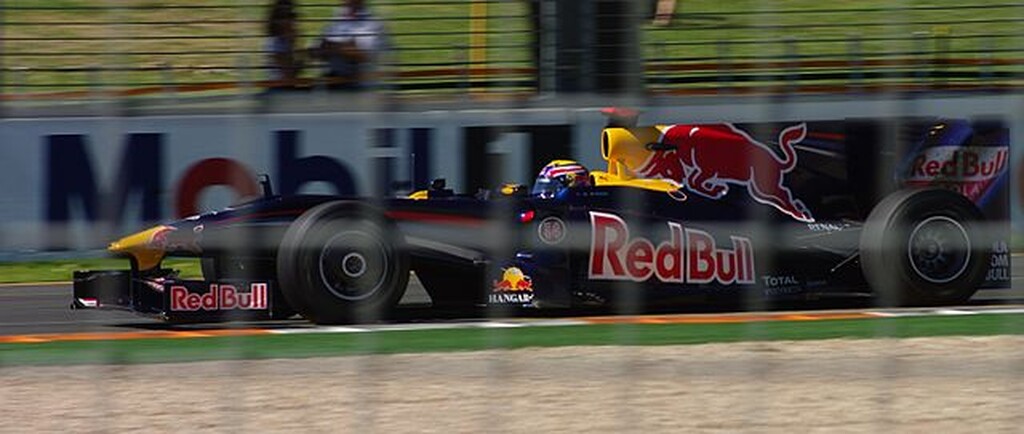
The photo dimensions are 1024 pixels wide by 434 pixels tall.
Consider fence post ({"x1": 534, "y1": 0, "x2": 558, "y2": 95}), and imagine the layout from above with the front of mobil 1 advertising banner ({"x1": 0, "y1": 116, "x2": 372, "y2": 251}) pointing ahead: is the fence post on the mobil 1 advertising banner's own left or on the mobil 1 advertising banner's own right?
on the mobil 1 advertising banner's own left

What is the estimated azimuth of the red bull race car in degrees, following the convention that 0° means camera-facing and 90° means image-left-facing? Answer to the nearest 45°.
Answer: approximately 90°

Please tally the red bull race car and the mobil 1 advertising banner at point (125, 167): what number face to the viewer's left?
1

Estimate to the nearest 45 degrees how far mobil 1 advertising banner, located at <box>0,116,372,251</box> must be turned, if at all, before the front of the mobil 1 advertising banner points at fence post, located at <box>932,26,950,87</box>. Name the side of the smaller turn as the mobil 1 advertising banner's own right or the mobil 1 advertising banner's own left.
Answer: approximately 90° to the mobil 1 advertising banner's own left

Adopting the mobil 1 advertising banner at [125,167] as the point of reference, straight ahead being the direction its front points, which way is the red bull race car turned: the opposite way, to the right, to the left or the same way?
to the right

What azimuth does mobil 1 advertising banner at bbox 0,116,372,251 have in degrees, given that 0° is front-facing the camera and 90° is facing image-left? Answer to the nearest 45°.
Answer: approximately 0°
